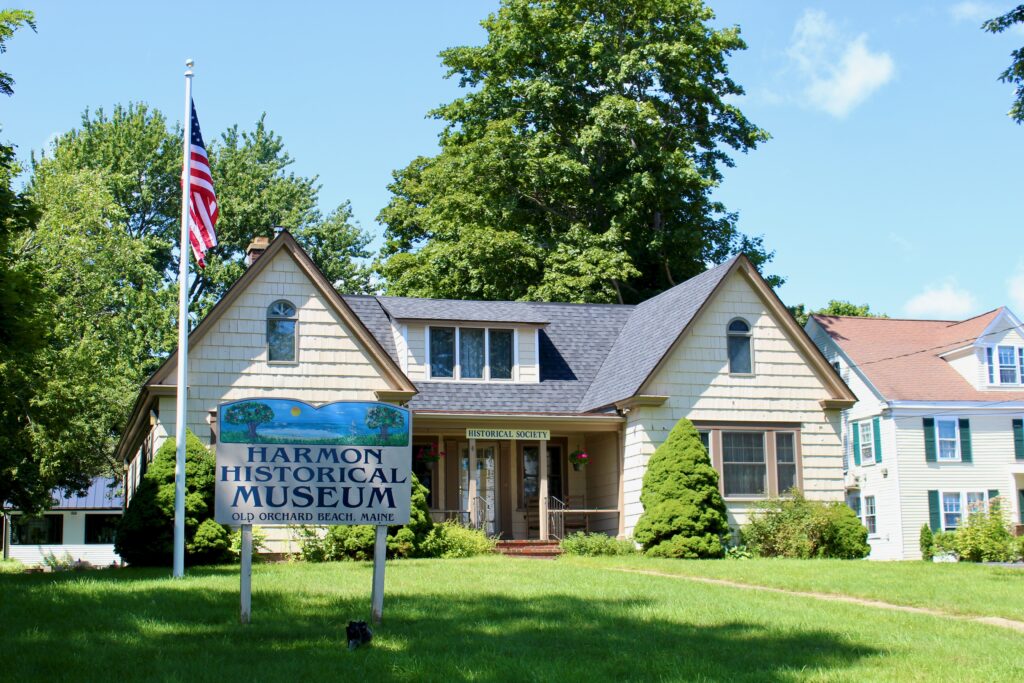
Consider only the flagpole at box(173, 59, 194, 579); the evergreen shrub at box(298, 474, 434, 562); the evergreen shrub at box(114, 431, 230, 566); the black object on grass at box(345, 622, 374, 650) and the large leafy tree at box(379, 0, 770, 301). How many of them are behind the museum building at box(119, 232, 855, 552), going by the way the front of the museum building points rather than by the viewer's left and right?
1

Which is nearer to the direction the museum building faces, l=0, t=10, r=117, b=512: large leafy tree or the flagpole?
the flagpole

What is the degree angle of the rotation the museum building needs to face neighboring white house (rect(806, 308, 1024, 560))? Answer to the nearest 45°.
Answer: approximately 135° to its left

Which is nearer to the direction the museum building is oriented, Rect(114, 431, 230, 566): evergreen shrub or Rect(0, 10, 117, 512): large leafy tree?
the evergreen shrub

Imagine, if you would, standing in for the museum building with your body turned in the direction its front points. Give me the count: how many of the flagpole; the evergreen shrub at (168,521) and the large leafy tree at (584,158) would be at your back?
1

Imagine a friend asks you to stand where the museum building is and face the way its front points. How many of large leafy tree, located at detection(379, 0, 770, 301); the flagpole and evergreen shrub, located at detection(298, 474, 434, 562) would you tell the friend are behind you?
1

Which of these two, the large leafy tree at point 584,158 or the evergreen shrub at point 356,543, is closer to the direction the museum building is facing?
the evergreen shrub

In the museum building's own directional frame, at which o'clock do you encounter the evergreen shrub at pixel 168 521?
The evergreen shrub is roughly at 2 o'clock from the museum building.

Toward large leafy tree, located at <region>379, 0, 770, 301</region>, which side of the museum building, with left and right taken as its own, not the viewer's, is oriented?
back

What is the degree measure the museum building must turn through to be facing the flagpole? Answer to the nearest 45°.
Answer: approximately 45° to its right

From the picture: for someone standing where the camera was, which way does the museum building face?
facing the viewer

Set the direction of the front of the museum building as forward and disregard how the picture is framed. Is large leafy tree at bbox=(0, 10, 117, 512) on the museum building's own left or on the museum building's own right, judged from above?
on the museum building's own right

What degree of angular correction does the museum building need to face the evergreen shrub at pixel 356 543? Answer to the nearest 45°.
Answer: approximately 45° to its right

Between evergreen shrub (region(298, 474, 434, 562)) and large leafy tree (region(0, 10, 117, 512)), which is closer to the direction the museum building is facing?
the evergreen shrub

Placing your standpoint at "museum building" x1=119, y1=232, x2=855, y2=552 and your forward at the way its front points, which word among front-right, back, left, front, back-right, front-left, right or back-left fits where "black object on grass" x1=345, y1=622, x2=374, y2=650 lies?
front
